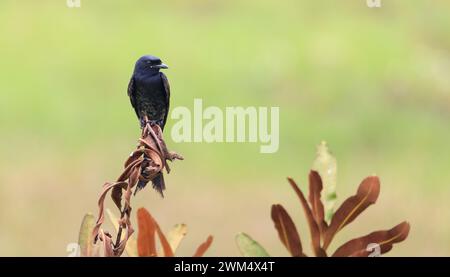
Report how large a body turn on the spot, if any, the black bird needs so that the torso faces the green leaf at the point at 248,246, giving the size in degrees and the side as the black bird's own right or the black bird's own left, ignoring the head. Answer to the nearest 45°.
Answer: approximately 90° to the black bird's own left

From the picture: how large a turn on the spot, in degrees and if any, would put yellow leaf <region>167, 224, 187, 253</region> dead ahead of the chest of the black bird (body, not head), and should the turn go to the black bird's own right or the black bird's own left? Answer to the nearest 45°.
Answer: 0° — it already faces it

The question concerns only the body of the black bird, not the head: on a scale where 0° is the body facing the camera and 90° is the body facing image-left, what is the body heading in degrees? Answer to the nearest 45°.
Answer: approximately 0°
